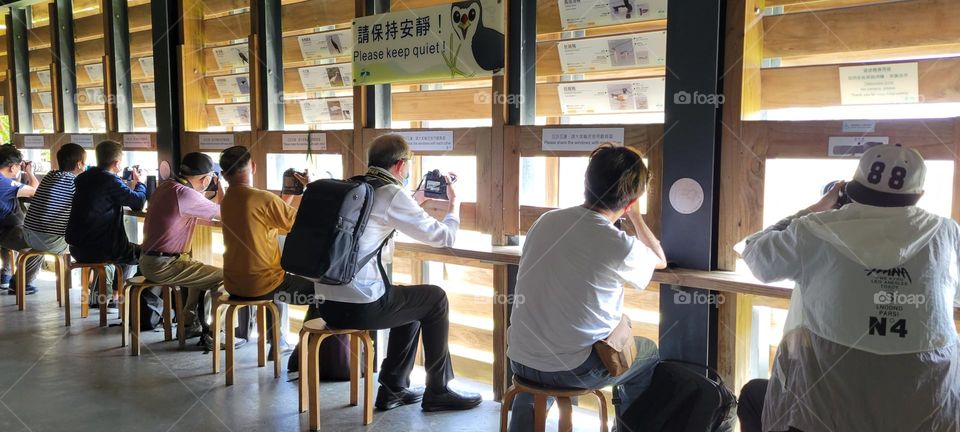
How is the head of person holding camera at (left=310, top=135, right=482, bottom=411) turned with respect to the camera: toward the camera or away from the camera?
away from the camera

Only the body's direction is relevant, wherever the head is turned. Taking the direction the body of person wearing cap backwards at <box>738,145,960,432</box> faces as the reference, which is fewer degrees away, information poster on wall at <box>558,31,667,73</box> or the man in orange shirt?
the information poster on wall

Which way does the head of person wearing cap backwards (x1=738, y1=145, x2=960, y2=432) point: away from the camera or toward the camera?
away from the camera

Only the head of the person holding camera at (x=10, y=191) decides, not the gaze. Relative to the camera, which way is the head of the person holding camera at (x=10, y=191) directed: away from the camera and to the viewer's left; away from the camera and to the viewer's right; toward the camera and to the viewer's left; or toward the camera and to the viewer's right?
away from the camera and to the viewer's right

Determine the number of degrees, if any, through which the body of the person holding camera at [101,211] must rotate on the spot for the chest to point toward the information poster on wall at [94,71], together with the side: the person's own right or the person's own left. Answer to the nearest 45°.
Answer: approximately 45° to the person's own left

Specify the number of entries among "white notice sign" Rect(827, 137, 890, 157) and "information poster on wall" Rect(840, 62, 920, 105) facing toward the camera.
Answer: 2

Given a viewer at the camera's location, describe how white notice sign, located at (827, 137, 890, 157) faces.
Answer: facing the viewer

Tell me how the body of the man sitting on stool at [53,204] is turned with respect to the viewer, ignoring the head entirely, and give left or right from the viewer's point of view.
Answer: facing away from the viewer and to the right of the viewer

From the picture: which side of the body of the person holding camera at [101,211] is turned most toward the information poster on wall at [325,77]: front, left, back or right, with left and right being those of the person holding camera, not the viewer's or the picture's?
right

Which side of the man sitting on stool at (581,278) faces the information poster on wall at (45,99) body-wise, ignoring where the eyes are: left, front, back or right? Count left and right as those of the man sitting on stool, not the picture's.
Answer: left

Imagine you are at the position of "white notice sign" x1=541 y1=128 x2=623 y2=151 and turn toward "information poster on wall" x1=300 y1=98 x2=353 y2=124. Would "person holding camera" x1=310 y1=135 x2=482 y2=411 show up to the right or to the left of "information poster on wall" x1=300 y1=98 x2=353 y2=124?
left

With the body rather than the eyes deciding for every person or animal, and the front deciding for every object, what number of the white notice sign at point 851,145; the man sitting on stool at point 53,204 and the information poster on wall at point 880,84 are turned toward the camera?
2

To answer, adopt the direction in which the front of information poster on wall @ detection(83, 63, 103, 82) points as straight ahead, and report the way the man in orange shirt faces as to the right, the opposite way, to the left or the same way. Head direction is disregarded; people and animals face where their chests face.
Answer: the opposite way

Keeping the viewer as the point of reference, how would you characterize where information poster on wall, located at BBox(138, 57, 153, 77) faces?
facing the viewer and to the left of the viewer

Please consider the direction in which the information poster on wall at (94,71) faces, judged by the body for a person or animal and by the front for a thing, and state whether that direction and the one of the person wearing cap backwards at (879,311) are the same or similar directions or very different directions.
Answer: very different directions

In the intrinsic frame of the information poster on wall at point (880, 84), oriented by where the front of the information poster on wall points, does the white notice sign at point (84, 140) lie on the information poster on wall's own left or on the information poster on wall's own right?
on the information poster on wall's own right

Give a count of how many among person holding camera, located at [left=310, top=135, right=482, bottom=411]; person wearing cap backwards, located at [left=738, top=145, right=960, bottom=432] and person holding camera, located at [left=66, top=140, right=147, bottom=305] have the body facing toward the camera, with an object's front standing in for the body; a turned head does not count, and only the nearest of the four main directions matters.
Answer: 0

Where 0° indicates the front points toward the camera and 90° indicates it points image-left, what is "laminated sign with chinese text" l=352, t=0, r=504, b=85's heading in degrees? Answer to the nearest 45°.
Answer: approximately 45°
